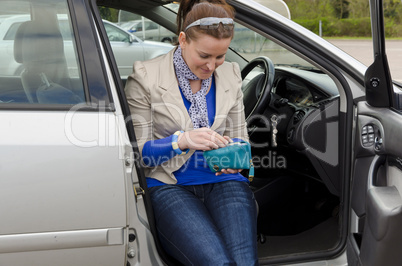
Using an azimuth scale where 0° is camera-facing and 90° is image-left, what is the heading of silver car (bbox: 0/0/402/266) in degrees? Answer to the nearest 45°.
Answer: approximately 270°
